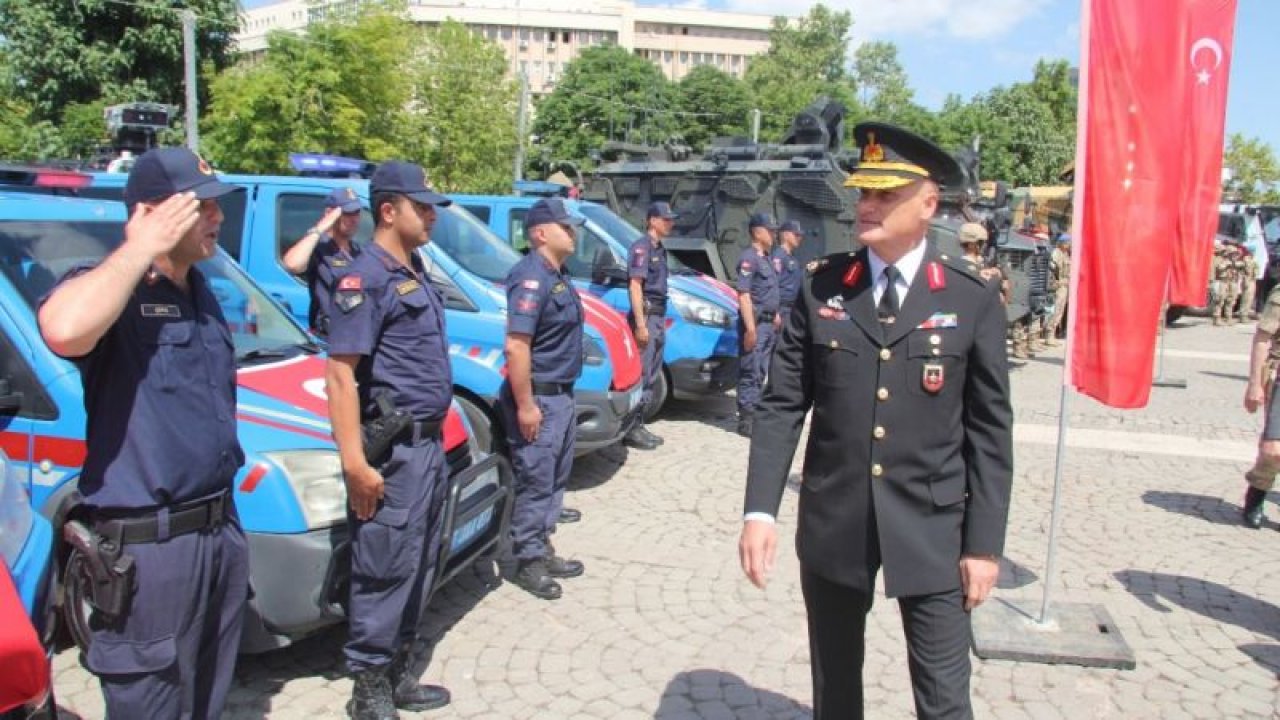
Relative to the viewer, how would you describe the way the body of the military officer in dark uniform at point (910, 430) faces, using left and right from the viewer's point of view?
facing the viewer

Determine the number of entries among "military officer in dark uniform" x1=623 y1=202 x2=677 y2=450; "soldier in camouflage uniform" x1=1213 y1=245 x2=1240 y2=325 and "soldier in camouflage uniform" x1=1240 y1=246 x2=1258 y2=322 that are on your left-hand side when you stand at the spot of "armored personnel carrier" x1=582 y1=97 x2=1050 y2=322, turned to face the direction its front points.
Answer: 2

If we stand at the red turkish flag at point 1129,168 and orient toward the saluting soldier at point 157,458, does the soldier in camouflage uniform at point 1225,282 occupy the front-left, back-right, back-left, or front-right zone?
back-right

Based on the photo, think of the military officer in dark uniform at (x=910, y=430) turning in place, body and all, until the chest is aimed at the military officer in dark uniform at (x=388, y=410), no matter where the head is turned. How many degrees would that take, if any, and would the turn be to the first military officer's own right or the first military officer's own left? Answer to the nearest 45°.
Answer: approximately 90° to the first military officer's own right

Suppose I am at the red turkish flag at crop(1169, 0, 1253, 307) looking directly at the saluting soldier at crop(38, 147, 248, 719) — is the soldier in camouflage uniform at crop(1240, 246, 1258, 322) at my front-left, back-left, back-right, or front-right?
back-right

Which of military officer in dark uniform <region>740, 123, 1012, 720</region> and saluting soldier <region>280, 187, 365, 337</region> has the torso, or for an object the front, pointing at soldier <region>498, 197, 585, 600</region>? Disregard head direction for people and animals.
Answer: saluting soldier <region>280, 187, 365, 337</region>

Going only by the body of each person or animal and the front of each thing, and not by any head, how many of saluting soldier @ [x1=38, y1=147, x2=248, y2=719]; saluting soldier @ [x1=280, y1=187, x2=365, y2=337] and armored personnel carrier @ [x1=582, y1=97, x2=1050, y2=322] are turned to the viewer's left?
0

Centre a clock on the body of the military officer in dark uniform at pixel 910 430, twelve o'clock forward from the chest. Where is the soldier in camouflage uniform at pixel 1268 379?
The soldier in camouflage uniform is roughly at 7 o'clock from the military officer in dark uniform.

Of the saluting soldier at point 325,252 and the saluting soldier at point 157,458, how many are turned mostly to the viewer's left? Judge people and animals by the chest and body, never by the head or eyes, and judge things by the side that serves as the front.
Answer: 0

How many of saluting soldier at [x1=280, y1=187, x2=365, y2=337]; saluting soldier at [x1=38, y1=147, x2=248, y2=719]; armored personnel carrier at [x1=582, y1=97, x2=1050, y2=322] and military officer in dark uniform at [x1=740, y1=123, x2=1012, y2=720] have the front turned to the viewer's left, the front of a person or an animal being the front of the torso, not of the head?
0

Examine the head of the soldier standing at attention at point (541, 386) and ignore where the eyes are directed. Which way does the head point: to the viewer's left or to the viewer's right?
to the viewer's right

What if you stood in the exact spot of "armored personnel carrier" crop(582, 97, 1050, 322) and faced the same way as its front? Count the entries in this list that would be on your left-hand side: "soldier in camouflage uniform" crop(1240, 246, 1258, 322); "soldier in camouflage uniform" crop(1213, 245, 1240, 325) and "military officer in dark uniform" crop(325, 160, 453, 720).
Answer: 2
